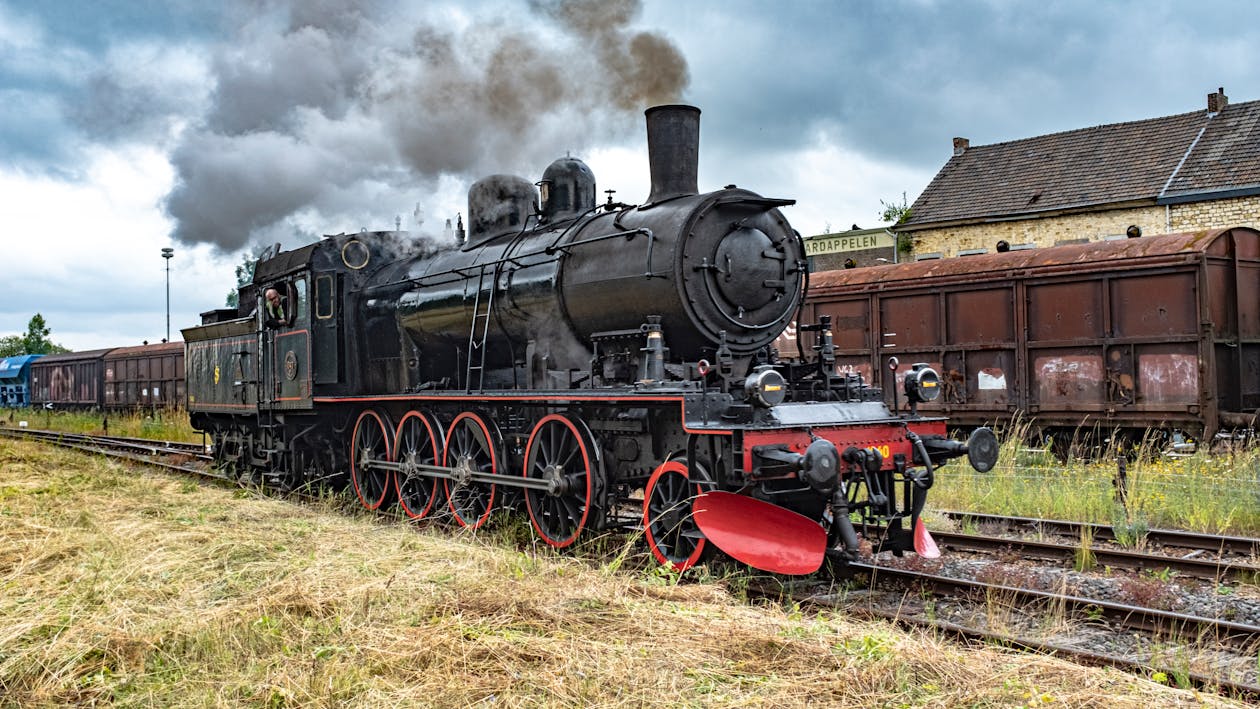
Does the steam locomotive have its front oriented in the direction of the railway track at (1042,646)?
yes

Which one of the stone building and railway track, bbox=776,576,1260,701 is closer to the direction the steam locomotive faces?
the railway track

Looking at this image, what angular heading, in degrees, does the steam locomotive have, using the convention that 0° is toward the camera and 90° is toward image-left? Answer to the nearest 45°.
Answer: approximately 315°

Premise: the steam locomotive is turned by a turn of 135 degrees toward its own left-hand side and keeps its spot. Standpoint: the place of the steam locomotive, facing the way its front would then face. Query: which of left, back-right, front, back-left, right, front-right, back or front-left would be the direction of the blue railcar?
front-left

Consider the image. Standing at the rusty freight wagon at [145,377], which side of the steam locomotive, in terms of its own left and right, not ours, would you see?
back

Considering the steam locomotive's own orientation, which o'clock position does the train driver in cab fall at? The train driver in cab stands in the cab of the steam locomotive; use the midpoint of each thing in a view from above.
The train driver in cab is roughly at 6 o'clock from the steam locomotive.

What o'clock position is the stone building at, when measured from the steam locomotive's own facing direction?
The stone building is roughly at 9 o'clock from the steam locomotive.

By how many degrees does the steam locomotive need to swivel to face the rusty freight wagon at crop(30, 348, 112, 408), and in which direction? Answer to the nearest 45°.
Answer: approximately 180°

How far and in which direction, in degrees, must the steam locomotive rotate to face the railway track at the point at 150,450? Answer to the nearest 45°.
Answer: approximately 180°

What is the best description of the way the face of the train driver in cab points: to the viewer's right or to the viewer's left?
to the viewer's right
